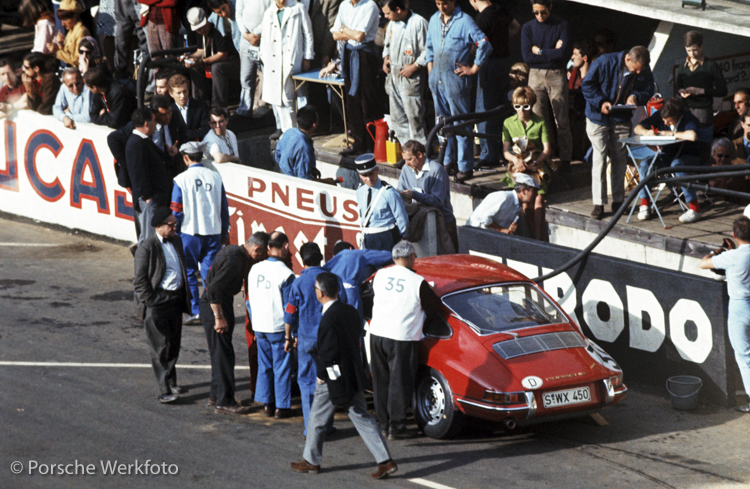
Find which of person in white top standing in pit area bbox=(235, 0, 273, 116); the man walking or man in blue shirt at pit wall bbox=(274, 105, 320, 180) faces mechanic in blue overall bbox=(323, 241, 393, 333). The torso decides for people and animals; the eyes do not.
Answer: person in white top standing in pit area bbox=(235, 0, 273, 116)

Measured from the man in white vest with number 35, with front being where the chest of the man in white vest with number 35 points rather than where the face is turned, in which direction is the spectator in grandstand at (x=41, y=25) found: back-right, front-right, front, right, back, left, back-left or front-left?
left

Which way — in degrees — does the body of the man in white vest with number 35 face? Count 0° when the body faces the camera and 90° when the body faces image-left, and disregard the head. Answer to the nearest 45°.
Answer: approximately 225°

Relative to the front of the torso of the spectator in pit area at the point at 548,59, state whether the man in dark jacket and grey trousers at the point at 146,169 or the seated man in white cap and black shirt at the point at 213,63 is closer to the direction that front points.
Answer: the man in dark jacket and grey trousers

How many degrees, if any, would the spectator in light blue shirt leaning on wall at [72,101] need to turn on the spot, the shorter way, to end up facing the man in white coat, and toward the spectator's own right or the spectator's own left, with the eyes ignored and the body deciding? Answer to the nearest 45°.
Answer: approximately 90° to the spectator's own left

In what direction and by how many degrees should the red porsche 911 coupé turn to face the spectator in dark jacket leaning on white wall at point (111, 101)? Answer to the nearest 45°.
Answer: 0° — it already faces them

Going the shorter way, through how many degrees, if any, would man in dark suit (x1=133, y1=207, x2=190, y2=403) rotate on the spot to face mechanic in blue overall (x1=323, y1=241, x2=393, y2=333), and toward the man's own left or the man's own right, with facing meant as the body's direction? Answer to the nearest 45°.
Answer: approximately 45° to the man's own left

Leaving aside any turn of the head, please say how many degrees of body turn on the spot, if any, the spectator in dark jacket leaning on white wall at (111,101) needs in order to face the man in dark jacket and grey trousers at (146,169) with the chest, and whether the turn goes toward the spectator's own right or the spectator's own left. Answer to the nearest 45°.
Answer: approximately 45° to the spectator's own left

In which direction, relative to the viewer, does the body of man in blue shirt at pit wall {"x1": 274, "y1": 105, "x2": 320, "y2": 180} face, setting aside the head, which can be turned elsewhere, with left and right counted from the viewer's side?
facing away from the viewer and to the right of the viewer
